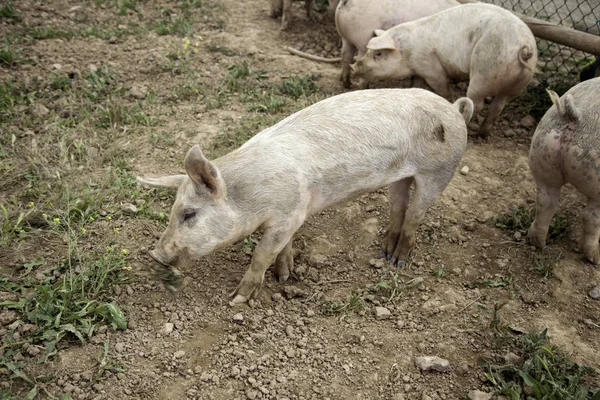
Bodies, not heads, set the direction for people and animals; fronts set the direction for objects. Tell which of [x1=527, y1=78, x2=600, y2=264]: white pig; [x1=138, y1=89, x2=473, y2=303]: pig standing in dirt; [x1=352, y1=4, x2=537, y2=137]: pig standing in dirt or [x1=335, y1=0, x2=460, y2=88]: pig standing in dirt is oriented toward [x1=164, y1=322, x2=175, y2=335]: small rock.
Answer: [x1=138, y1=89, x2=473, y2=303]: pig standing in dirt

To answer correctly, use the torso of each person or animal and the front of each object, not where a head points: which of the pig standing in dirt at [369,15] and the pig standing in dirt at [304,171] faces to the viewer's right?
the pig standing in dirt at [369,15]

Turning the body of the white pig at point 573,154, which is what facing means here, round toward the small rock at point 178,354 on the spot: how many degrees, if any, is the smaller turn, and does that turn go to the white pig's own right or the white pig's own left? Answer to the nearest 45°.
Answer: approximately 180°

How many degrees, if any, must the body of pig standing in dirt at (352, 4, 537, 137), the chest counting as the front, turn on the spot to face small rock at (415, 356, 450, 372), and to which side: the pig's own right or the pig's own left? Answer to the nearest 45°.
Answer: approximately 135° to the pig's own left

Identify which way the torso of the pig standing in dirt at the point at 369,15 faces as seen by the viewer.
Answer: to the viewer's right

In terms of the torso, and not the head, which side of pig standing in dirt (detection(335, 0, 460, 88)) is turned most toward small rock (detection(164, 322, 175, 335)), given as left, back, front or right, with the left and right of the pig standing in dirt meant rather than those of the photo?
right

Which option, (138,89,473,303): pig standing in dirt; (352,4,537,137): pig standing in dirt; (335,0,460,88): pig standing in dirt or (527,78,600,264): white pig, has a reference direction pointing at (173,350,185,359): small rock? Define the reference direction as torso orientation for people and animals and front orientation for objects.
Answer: (138,89,473,303): pig standing in dirt

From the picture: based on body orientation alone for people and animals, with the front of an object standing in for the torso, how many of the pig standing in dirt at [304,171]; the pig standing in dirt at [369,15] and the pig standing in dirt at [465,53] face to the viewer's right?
1

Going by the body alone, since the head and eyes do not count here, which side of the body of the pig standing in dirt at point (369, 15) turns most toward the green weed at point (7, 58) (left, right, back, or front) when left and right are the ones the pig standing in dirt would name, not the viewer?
back

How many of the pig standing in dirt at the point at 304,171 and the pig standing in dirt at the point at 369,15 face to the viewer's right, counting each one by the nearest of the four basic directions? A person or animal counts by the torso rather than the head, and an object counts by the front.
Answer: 1

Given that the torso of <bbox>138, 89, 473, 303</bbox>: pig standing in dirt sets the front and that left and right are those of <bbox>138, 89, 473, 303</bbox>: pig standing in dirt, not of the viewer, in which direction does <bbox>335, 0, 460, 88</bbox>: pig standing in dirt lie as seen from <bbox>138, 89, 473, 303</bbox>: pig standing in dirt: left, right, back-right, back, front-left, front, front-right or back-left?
back-right

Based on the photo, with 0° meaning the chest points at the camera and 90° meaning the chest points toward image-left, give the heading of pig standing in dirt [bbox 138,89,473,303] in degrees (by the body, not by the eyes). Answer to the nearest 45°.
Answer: approximately 45°

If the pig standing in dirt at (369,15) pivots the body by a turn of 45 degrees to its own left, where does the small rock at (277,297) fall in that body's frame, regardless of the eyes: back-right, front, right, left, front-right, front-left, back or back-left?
back-right

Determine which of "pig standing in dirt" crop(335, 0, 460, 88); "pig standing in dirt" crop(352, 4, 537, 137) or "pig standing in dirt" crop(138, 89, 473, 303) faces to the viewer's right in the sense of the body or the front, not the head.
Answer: "pig standing in dirt" crop(335, 0, 460, 88)
